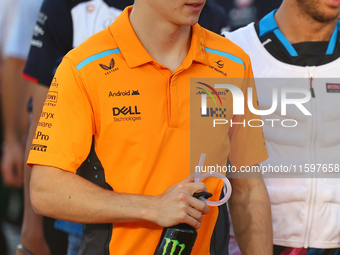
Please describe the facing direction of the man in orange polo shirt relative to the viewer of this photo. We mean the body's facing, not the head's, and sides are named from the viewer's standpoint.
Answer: facing the viewer and to the right of the viewer
